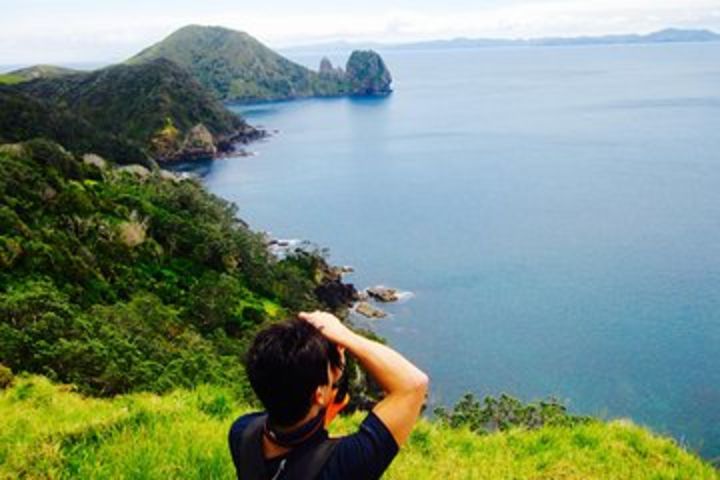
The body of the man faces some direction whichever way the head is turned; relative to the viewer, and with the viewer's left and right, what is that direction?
facing away from the viewer and to the right of the viewer

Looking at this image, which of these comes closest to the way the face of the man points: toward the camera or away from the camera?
away from the camera
